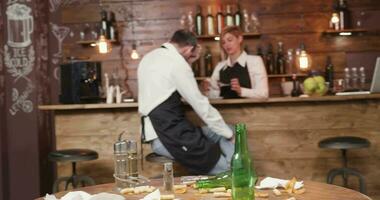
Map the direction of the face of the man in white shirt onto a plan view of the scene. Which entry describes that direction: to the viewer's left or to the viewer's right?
to the viewer's right

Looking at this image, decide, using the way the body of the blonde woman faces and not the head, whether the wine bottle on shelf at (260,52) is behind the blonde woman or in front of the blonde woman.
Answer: behind

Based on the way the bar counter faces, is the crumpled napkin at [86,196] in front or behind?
in front

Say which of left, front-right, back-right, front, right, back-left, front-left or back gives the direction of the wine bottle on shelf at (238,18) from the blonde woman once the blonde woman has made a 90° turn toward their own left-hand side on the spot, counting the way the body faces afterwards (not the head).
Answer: back-left

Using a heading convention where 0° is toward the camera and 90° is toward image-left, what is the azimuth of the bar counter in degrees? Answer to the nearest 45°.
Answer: approximately 0°

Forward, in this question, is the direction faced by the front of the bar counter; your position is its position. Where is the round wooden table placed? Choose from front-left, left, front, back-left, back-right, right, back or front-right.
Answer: front

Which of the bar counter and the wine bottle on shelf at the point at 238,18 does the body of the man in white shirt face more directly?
the bar counter

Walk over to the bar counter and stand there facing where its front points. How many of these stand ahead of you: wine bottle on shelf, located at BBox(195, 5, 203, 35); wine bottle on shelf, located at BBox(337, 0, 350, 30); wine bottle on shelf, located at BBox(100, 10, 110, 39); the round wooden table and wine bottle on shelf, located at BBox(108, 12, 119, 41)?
1

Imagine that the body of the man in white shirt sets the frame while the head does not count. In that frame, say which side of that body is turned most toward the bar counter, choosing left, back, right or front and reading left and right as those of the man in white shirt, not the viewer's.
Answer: front

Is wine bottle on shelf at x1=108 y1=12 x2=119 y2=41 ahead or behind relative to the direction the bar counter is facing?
behind
